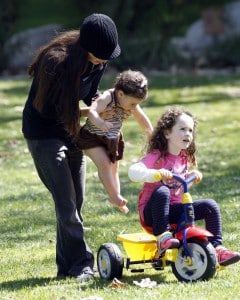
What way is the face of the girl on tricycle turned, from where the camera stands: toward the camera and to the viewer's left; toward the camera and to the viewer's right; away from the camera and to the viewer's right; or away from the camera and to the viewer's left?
toward the camera and to the viewer's right

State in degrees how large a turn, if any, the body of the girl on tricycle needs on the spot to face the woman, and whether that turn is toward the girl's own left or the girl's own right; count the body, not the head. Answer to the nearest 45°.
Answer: approximately 135° to the girl's own right

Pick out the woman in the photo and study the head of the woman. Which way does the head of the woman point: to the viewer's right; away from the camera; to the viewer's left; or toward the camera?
to the viewer's right

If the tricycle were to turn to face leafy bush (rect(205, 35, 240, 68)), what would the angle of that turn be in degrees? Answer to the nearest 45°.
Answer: approximately 135° to its left

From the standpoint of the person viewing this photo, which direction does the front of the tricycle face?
facing the viewer and to the right of the viewer

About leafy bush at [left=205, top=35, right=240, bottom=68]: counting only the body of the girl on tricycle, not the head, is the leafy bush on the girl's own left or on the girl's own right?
on the girl's own left

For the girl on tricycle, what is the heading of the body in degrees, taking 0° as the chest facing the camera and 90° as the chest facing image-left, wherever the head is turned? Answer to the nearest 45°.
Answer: approximately 315°
